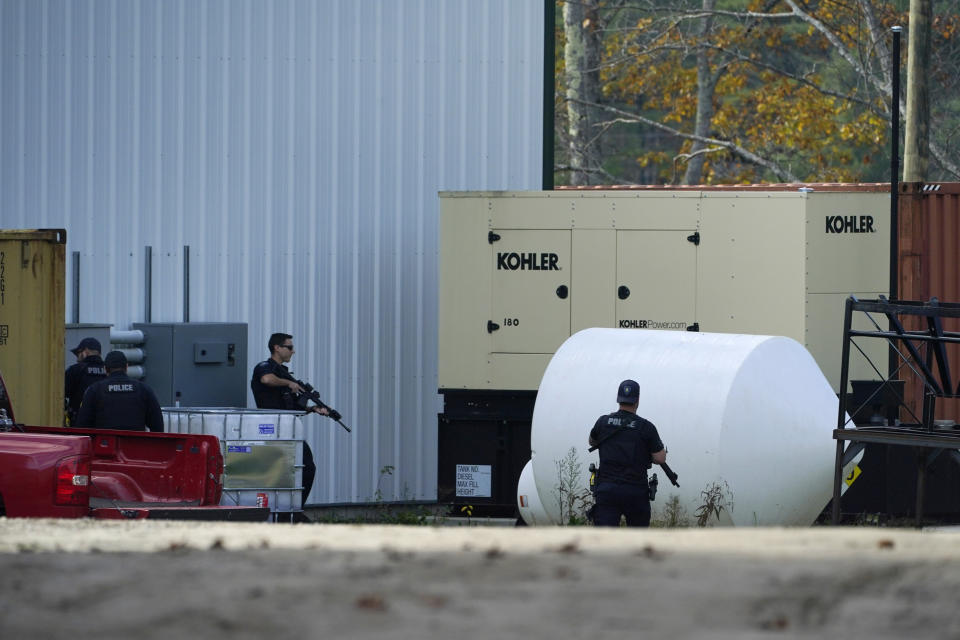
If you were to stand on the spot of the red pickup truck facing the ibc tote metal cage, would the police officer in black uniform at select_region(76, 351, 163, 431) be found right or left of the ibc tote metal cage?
left

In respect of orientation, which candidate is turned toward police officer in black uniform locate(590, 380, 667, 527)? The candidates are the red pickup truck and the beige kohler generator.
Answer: the beige kohler generator

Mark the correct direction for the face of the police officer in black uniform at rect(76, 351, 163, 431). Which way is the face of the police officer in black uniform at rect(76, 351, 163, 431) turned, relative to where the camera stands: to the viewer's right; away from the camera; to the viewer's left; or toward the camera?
away from the camera

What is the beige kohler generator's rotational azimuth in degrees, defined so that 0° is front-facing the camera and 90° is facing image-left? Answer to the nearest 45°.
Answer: approximately 0°

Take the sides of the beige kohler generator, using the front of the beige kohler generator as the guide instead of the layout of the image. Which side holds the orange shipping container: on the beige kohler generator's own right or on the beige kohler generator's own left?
on the beige kohler generator's own left

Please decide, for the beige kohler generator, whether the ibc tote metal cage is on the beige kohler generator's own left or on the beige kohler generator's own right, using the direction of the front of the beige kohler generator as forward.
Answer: on the beige kohler generator's own right

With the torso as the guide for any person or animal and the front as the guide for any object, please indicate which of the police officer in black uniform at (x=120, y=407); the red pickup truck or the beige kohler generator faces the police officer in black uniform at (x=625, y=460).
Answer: the beige kohler generator

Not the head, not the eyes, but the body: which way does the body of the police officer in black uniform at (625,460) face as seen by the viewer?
away from the camera

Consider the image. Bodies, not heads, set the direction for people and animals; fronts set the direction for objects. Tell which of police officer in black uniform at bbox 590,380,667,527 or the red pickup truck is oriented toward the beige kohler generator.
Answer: the police officer in black uniform

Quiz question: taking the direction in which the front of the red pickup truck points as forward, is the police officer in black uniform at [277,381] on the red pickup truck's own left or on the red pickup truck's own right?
on the red pickup truck's own right

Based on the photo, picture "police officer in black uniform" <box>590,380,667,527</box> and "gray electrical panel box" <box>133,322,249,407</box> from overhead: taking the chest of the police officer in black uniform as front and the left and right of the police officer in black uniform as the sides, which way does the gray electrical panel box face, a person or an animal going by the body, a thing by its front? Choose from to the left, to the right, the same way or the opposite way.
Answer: the opposite way
